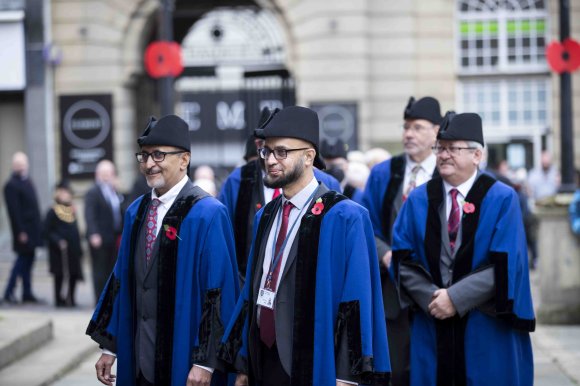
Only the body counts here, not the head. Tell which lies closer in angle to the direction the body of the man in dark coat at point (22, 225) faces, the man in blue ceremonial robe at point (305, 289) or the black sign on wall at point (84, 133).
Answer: the man in blue ceremonial robe

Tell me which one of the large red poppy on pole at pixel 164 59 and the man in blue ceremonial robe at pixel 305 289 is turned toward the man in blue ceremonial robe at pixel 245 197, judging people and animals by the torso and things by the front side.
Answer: the large red poppy on pole

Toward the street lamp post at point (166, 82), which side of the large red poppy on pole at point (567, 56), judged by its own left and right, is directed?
right

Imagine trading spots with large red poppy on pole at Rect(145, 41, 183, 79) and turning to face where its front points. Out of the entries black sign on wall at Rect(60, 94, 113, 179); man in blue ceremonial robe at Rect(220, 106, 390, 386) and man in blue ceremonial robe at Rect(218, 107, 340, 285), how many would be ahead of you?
2

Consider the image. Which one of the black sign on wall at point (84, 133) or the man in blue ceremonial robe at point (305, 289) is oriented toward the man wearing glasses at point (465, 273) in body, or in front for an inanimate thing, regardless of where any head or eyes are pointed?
the black sign on wall

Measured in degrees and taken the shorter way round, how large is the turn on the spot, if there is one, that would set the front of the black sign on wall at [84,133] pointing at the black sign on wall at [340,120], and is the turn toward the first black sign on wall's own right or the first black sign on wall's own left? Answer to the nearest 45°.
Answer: approximately 90° to the first black sign on wall's own left

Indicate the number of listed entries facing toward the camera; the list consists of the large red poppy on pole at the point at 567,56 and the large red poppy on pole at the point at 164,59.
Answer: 2
